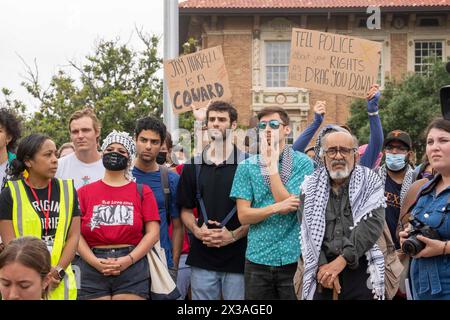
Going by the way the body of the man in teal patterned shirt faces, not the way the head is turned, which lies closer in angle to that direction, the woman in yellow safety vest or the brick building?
the woman in yellow safety vest

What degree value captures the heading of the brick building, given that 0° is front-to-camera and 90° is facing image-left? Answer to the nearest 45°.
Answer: approximately 0°

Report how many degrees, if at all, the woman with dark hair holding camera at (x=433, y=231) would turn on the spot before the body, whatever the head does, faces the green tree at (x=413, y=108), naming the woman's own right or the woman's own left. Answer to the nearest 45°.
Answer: approximately 135° to the woman's own right

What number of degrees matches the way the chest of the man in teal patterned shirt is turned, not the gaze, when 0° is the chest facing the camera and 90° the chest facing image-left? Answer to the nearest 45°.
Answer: approximately 0°

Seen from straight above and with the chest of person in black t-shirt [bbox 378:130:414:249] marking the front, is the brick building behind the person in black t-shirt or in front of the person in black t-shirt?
behind

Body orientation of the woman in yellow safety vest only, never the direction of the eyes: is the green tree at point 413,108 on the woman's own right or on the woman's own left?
on the woman's own left

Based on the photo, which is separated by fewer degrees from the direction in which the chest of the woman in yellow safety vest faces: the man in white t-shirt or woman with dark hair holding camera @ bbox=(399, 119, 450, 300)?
the woman with dark hair holding camera

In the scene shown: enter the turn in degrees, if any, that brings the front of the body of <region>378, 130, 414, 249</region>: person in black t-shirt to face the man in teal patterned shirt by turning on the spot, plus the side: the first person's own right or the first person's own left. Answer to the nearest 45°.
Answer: approximately 45° to the first person's own right

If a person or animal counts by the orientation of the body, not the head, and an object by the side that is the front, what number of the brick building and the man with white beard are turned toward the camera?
2
